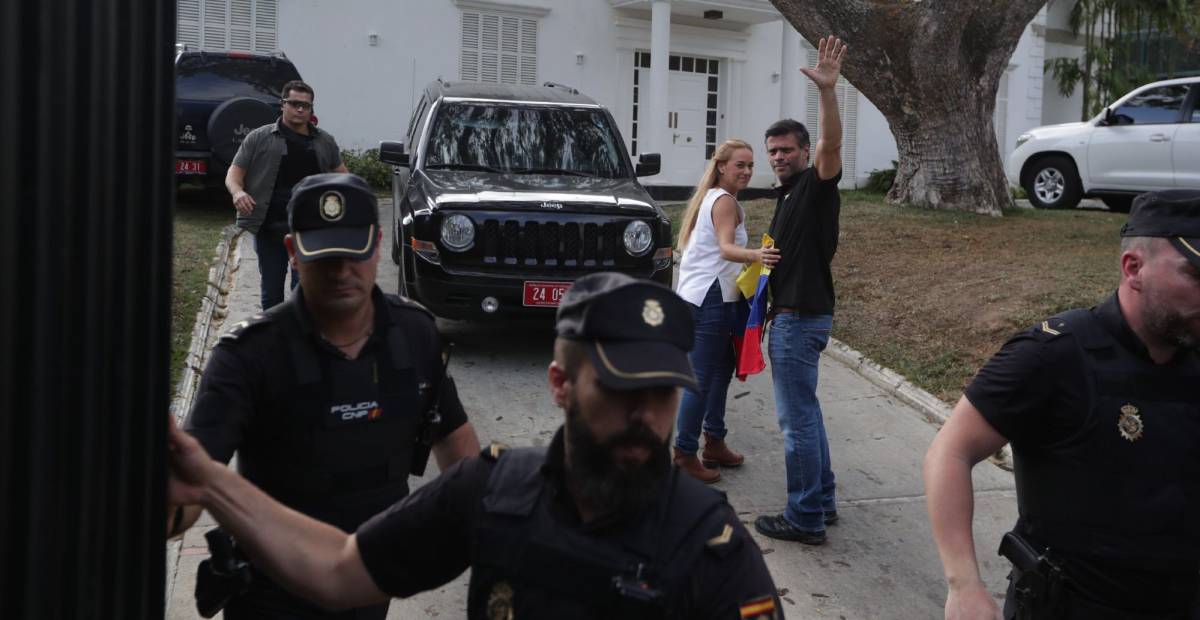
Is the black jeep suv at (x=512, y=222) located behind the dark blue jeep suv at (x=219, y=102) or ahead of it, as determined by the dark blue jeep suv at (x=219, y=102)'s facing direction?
behind

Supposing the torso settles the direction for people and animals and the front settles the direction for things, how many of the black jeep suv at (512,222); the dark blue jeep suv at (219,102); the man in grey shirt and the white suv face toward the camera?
2

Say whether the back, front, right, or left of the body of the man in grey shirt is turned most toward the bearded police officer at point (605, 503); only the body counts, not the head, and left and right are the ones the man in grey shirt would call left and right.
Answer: front

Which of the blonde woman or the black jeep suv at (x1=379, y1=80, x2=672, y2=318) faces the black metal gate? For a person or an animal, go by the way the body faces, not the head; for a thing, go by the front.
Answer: the black jeep suv

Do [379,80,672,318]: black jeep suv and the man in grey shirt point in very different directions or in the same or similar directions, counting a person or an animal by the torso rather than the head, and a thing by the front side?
same or similar directions

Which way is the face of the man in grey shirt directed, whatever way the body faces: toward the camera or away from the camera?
toward the camera

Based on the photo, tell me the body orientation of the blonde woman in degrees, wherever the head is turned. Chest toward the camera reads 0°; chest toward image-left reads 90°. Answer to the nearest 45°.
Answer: approximately 270°

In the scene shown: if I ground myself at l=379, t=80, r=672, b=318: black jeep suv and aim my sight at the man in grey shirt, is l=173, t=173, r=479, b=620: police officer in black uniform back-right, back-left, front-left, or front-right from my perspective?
front-left

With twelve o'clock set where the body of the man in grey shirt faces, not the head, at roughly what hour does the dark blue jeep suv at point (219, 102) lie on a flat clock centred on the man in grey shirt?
The dark blue jeep suv is roughly at 6 o'clock from the man in grey shirt.

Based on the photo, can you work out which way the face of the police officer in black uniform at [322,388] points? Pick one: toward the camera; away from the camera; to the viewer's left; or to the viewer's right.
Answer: toward the camera

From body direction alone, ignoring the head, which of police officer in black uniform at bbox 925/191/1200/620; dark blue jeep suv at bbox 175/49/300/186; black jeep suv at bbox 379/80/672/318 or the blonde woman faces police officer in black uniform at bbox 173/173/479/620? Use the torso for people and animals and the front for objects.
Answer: black jeep suv at bbox 379/80/672/318

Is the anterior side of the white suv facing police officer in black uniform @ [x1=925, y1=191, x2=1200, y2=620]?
no

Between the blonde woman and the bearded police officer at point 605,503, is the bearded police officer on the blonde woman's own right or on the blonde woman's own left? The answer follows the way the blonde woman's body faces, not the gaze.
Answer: on the blonde woman's own right

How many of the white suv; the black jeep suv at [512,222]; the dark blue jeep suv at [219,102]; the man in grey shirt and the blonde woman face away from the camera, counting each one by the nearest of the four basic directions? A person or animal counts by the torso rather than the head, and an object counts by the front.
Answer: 1

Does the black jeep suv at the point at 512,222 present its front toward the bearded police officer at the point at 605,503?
yes

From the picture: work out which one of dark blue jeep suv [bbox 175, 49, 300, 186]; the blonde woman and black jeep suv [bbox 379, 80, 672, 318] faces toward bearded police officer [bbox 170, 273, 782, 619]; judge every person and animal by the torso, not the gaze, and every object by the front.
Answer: black jeep suv [bbox 379, 80, 672, 318]

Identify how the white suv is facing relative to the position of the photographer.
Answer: facing to the left of the viewer
